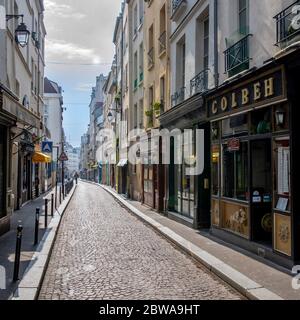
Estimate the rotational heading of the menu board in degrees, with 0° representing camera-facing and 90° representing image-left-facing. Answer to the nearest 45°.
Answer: approximately 45°

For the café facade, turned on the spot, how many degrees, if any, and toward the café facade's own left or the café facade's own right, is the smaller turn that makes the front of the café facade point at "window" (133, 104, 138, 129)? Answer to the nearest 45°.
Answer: approximately 90° to the café facade's own right

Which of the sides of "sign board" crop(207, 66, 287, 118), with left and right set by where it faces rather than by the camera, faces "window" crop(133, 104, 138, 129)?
right

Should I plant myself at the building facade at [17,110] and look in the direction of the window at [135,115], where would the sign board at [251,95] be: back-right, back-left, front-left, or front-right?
back-right

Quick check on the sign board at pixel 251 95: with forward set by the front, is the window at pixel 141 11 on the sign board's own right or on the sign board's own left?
on the sign board's own right

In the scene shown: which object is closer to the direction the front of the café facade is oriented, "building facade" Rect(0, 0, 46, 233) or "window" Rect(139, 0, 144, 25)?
the building facade

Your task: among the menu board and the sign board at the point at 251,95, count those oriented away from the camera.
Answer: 0
